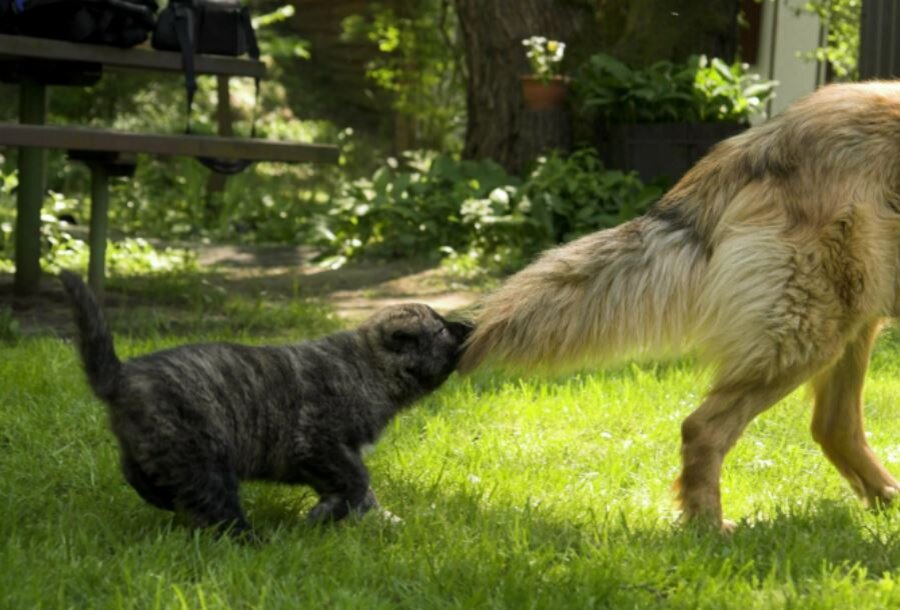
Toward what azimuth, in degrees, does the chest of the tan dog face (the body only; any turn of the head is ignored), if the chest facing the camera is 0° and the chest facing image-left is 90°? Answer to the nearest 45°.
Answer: approximately 270°

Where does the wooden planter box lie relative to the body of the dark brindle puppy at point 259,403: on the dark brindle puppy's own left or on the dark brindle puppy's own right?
on the dark brindle puppy's own left

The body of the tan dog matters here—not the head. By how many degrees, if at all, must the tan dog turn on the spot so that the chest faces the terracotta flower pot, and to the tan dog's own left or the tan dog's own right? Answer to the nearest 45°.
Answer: approximately 90° to the tan dog's own left

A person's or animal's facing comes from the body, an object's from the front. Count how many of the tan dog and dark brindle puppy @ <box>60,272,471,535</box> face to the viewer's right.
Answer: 2

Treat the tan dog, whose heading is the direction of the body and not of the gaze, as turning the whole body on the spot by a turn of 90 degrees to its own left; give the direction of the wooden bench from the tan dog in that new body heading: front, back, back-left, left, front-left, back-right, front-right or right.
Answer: front-left

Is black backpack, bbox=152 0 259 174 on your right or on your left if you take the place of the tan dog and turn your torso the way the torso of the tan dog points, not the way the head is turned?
on your left

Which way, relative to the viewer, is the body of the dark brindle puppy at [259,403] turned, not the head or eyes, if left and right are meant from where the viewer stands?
facing to the right of the viewer

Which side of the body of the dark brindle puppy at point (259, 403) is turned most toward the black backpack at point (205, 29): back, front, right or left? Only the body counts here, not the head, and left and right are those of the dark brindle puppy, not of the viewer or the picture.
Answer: left
